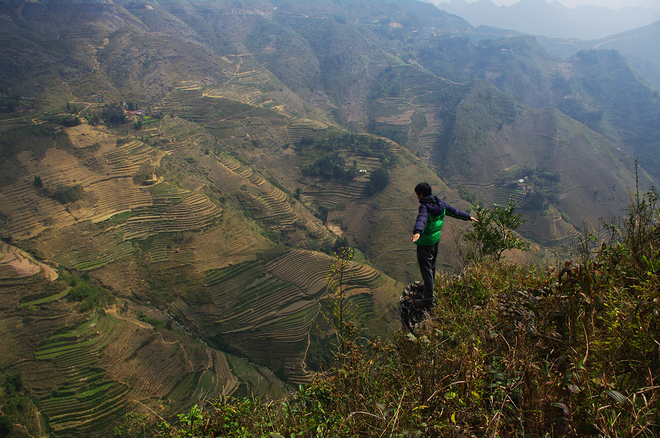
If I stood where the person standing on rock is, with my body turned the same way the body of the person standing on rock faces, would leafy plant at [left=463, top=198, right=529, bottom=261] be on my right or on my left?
on my right

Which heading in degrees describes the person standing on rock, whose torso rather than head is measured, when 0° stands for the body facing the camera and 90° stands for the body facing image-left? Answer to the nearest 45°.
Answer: approximately 135°
